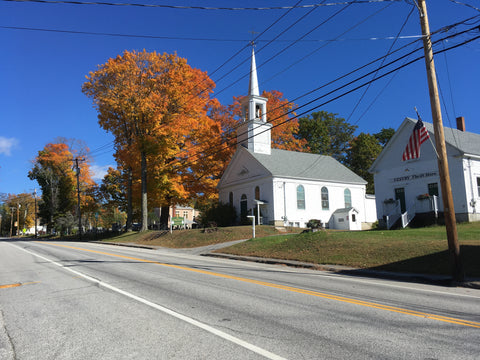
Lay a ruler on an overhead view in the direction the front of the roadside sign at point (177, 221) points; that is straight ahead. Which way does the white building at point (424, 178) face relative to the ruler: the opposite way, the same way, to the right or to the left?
to the right

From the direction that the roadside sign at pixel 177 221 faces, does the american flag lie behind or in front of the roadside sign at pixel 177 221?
in front

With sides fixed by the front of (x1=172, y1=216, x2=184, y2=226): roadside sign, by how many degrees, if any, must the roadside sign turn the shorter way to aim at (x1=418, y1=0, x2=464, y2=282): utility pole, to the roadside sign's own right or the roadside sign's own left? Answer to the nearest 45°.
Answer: approximately 45° to the roadside sign's own left

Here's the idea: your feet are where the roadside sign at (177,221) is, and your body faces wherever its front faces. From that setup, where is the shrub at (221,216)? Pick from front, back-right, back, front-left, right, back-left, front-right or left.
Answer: back-left

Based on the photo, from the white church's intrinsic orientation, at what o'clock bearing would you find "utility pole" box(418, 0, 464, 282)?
The utility pole is roughly at 10 o'clock from the white church.

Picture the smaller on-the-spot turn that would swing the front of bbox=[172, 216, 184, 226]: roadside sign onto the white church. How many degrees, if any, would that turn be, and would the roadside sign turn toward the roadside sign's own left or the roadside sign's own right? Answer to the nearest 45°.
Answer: approximately 135° to the roadside sign's own left

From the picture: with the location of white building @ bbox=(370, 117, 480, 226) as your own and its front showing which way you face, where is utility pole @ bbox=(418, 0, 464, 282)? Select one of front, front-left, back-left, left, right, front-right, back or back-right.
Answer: front-left

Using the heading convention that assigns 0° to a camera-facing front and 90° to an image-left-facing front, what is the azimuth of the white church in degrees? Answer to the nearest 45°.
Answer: approximately 45°

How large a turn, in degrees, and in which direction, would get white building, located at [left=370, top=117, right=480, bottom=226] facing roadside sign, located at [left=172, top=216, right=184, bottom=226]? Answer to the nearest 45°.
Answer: approximately 45° to its right
